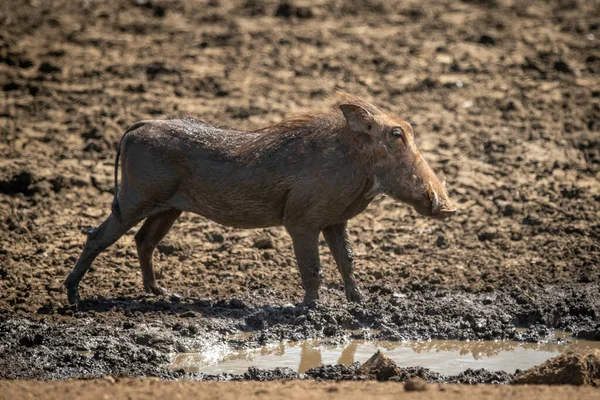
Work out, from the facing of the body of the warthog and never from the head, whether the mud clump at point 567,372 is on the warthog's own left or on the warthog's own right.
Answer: on the warthog's own right

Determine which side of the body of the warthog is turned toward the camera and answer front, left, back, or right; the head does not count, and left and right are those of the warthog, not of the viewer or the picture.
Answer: right

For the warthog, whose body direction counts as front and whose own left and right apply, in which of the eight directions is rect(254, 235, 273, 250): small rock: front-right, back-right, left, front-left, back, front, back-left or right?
left

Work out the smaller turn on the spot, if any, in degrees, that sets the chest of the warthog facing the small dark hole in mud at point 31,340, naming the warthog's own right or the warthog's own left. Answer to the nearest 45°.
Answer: approximately 135° to the warthog's own right

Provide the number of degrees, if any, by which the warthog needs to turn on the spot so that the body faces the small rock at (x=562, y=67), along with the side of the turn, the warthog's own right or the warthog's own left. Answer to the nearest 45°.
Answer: approximately 45° to the warthog's own left

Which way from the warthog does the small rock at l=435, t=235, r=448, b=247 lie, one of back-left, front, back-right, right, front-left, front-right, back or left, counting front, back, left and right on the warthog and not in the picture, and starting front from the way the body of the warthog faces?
front-left

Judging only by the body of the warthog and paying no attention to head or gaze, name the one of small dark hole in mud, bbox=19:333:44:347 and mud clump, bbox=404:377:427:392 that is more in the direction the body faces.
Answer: the mud clump

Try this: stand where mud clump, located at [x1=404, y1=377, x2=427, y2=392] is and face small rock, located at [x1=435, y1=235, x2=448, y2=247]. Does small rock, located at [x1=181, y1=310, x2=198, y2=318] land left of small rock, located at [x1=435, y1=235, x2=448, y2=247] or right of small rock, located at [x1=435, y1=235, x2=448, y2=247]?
left

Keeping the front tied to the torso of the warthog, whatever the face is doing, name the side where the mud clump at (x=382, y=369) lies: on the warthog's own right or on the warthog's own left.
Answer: on the warthog's own right

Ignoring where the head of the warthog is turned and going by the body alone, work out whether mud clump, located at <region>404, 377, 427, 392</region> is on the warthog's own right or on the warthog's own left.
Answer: on the warthog's own right

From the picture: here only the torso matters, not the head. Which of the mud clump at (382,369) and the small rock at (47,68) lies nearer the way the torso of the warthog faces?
the mud clump
